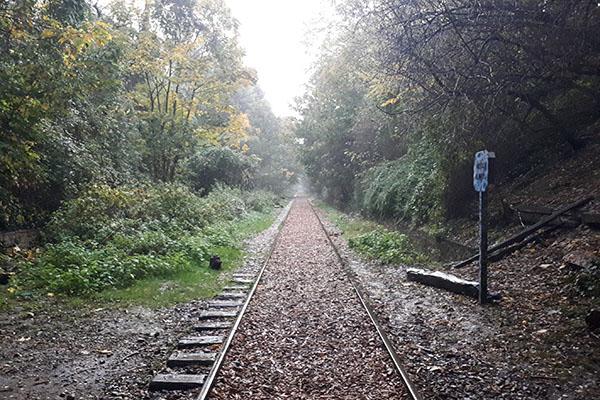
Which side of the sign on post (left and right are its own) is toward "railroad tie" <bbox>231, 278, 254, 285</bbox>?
right

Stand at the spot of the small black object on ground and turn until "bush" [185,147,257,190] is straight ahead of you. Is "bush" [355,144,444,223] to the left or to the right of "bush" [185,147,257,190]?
right

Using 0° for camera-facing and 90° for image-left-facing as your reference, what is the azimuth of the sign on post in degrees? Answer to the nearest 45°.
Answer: approximately 0°

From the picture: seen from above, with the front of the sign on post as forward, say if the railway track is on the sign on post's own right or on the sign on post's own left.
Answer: on the sign on post's own right

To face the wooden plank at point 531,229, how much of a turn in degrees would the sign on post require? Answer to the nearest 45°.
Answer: approximately 180°

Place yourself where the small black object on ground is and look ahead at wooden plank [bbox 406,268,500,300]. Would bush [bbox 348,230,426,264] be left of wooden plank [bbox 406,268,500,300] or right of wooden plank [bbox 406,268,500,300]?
left

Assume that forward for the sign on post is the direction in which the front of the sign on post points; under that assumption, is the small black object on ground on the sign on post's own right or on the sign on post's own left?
on the sign on post's own right

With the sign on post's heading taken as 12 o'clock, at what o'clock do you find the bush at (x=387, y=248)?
The bush is roughly at 5 o'clock from the sign on post.

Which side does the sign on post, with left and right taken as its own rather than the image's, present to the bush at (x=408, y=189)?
back

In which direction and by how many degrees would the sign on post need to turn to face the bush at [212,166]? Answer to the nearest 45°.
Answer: approximately 135° to its right
